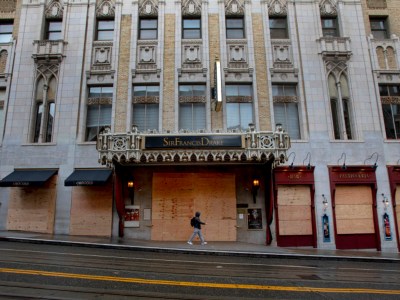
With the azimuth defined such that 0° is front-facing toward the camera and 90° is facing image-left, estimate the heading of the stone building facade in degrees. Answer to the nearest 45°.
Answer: approximately 0°

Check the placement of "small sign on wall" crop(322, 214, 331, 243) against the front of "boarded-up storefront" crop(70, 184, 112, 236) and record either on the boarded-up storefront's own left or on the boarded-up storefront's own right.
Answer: on the boarded-up storefront's own left

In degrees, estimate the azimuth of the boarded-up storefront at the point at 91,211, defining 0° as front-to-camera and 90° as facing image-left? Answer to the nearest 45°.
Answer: approximately 0°

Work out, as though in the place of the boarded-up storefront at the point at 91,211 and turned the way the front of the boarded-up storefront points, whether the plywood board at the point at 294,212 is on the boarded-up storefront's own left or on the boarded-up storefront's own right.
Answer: on the boarded-up storefront's own left

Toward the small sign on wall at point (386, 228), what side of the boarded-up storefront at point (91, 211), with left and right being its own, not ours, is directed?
left
